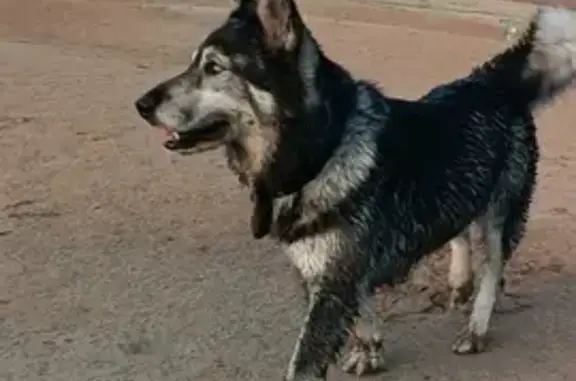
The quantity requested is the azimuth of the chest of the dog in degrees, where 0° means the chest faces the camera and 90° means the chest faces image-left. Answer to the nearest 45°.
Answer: approximately 45°
